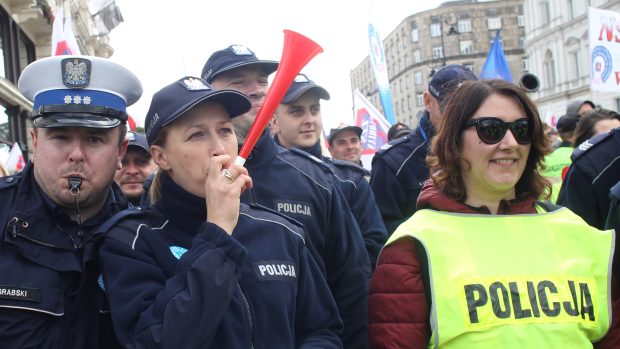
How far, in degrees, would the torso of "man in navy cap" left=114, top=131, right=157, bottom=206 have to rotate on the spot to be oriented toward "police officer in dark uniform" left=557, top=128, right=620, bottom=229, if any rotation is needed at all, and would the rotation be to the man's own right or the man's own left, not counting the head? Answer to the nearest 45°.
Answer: approximately 45° to the man's own left

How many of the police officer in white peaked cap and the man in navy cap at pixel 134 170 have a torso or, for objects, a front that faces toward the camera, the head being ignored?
2

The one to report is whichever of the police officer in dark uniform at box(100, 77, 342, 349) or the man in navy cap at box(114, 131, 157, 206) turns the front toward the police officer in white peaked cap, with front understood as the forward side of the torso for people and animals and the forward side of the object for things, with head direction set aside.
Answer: the man in navy cap

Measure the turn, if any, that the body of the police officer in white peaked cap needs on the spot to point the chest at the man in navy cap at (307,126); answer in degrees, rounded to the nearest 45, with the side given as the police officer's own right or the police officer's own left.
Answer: approximately 135° to the police officer's own left
